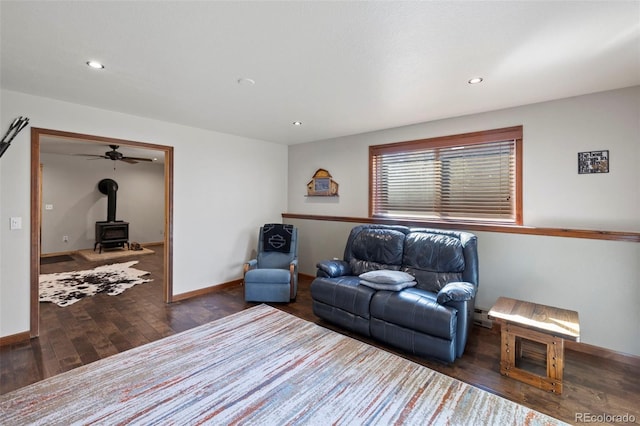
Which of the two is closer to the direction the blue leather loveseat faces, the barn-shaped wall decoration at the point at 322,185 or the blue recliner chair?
the blue recliner chair

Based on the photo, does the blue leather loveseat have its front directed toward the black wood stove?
no

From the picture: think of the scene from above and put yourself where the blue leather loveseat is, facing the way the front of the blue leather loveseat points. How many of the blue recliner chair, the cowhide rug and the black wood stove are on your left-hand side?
0

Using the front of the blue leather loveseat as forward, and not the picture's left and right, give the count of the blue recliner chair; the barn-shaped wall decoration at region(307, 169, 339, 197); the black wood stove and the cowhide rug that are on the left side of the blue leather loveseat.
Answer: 0

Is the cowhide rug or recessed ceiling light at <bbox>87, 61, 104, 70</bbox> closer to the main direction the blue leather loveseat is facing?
the recessed ceiling light

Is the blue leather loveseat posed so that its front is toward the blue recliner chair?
no

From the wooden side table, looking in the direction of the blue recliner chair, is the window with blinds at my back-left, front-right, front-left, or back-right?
front-right

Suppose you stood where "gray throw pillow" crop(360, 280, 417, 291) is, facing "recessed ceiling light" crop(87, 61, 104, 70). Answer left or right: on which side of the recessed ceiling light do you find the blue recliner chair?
right

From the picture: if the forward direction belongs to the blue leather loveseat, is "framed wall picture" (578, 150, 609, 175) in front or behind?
behind

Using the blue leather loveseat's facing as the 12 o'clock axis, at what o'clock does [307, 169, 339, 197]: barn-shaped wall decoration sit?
The barn-shaped wall decoration is roughly at 3 o'clock from the blue leather loveseat.

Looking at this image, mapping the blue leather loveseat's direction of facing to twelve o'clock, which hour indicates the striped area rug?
The striped area rug is roughly at 12 o'clock from the blue leather loveseat.

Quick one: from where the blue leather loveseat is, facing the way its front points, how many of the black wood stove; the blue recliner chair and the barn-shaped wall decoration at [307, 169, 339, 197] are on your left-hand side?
0

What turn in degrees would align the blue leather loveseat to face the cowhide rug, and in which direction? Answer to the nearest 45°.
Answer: approximately 45° to its right
